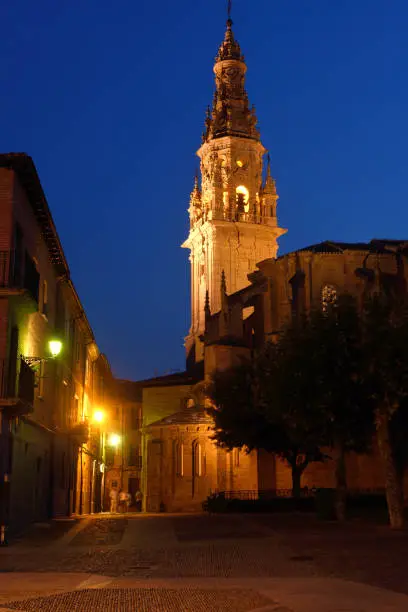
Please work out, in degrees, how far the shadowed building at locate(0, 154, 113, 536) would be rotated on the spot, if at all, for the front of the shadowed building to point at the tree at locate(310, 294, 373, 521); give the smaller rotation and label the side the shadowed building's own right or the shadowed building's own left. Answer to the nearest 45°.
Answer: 0° — it already faces it

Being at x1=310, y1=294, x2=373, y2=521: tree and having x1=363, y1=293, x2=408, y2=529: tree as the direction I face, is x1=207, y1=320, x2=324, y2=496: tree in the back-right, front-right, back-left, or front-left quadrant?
back-left

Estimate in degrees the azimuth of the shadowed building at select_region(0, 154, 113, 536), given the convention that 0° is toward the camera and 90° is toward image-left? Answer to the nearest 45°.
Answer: approximately 270°

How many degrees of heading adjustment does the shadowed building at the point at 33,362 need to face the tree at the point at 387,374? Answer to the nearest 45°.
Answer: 0° — it already faces it

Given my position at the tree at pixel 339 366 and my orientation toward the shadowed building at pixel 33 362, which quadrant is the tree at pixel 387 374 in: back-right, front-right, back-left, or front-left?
back-left

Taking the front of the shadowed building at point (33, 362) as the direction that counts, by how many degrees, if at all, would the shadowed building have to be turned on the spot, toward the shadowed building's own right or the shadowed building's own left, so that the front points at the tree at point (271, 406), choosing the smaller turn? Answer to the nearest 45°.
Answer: approximately 45° to the shadowed building's own left
